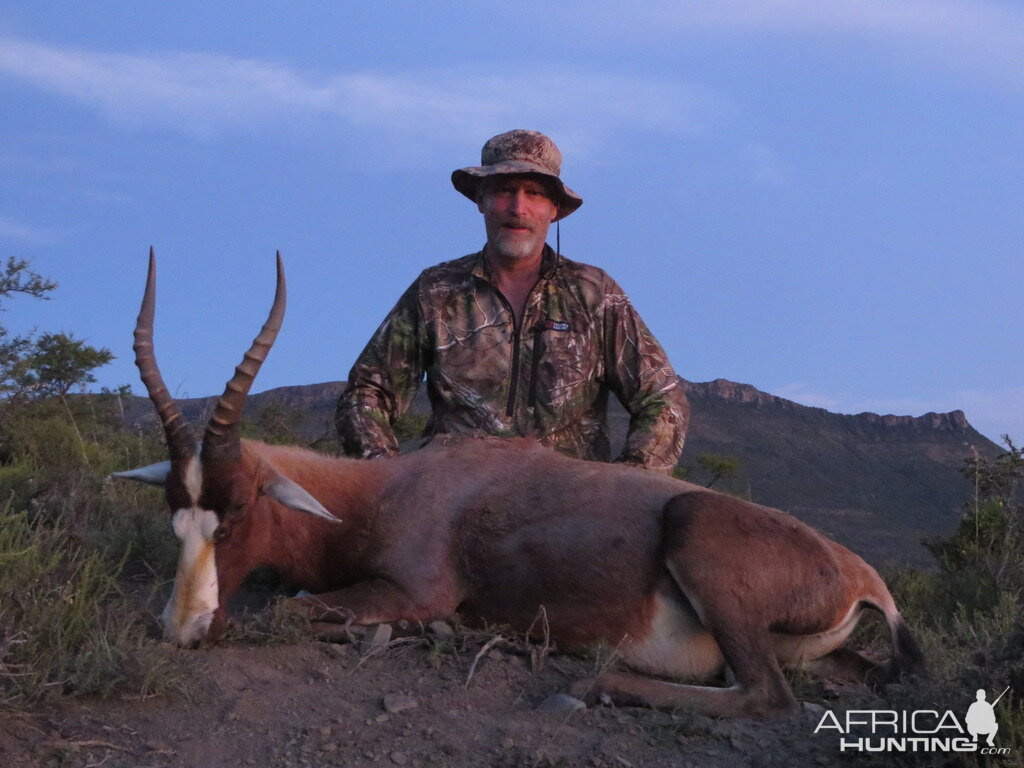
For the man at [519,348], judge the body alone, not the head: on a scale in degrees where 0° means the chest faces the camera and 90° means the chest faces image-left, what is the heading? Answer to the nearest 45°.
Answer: approximately 0°

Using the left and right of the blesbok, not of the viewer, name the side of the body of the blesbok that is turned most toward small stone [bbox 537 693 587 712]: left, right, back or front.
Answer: left

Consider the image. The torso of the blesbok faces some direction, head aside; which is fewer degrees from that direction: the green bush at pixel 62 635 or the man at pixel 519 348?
the green bush

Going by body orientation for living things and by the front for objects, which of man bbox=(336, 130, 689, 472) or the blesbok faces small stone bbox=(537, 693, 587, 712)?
the man

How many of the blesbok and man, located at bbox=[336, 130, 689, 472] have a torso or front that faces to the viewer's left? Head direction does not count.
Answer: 1

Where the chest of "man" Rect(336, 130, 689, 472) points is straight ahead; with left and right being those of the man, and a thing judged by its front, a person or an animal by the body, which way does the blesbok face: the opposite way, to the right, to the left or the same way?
to the right

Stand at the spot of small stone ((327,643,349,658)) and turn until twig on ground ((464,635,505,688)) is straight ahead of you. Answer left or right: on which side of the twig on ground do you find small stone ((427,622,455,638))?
left

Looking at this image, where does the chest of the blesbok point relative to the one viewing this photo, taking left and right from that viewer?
facing to the left of the viewer
